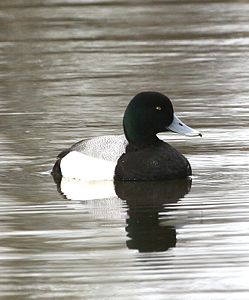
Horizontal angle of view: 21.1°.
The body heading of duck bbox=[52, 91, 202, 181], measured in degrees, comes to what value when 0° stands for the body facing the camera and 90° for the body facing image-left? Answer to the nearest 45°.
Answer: approximately 315°
